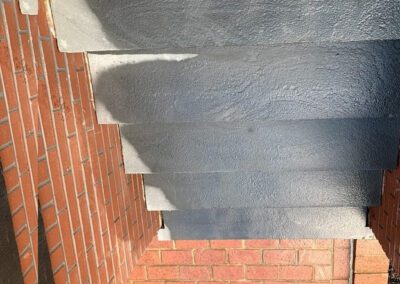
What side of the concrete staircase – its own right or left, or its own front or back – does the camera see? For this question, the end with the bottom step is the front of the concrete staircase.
back
